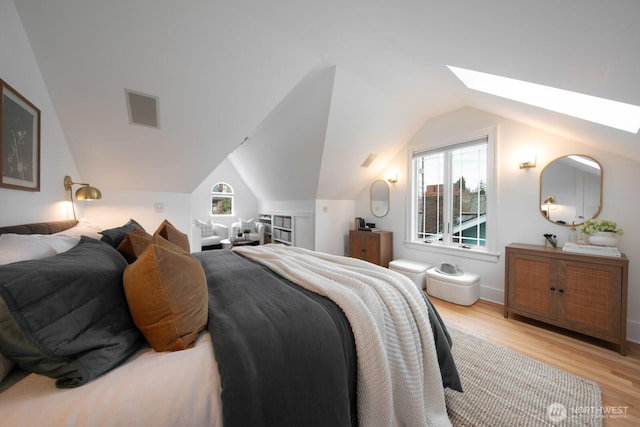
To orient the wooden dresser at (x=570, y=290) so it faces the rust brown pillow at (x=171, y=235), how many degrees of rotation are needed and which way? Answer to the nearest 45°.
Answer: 0° — it already faces it

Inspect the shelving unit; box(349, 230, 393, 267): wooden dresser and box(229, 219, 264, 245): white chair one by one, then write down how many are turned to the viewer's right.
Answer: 0

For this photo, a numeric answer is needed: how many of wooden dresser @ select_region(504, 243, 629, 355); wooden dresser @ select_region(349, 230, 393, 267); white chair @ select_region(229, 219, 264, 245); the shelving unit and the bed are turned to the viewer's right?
1

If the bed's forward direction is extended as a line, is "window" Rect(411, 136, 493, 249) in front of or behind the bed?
in front

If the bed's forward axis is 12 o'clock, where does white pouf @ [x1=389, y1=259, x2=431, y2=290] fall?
The white pouf is roughly at 11 o'clock from the bed.

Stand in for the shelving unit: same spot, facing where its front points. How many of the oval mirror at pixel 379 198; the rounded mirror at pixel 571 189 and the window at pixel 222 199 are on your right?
1

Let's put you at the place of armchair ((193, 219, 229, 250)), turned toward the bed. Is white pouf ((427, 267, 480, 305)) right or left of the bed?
left

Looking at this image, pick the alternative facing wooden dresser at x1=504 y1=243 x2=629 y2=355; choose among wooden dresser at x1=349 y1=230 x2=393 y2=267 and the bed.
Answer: the bed

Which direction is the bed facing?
to the viewer's right

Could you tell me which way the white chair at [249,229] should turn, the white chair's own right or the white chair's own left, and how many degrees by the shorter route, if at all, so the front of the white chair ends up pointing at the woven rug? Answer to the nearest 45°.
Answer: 0° — it already faces it

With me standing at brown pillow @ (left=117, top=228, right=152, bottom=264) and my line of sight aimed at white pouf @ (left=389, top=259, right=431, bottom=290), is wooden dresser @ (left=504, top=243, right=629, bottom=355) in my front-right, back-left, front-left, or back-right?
front-right

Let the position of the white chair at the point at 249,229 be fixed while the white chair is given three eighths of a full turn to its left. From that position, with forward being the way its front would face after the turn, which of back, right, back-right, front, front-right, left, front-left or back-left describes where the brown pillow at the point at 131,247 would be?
back-right

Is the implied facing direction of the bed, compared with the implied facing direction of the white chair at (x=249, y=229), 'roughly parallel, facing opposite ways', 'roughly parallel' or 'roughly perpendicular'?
roughly perpendicular

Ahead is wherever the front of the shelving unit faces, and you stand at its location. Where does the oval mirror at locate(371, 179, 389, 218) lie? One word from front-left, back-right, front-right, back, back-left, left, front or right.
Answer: left

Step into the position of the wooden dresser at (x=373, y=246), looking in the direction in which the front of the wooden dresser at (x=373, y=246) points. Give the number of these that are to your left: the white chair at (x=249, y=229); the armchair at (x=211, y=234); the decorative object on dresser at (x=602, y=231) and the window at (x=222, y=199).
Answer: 1

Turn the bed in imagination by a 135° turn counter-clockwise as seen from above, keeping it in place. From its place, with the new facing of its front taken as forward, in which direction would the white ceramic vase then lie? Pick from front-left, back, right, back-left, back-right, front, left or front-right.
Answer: back-right

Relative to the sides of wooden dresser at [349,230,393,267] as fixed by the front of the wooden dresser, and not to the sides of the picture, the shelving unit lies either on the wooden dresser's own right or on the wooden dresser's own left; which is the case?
on the wooden dresser's own right

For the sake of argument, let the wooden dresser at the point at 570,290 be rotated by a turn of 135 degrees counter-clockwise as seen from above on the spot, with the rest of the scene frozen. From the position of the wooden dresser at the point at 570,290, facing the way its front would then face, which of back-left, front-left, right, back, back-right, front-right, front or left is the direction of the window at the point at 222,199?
back

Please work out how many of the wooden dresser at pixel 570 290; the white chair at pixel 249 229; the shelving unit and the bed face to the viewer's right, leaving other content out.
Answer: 1

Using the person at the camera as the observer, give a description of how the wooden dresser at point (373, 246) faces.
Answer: facing the viewer and to the left of the viewer

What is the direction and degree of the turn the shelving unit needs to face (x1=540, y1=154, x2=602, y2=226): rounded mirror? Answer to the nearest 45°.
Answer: approximately 90° to its left
